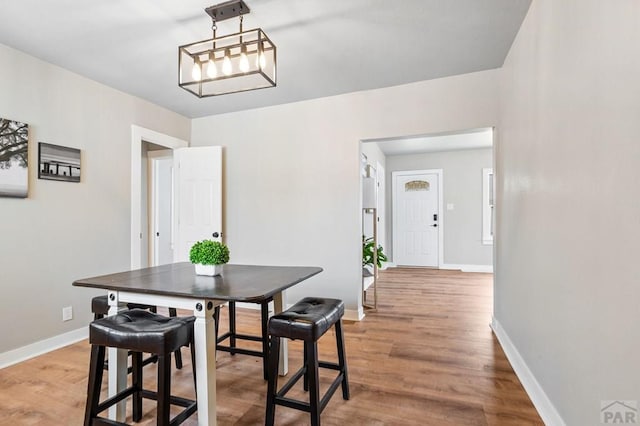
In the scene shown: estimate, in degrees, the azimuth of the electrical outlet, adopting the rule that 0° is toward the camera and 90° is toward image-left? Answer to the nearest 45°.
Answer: approximately 315°

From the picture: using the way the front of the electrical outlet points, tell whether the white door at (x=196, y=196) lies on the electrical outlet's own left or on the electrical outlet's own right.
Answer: on the electrical outlet's own left

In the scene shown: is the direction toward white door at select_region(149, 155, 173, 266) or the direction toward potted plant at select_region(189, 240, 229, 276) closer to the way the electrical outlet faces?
the potted plant

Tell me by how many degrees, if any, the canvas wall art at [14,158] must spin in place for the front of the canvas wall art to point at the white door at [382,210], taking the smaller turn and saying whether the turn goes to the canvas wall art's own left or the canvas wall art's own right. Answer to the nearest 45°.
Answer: approximately 45° to the canvas wall art's own left

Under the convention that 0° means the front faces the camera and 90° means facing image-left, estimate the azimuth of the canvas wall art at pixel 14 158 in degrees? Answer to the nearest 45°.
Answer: approximately 315°

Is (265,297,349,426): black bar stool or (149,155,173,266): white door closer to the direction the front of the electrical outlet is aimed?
the black bar stool
